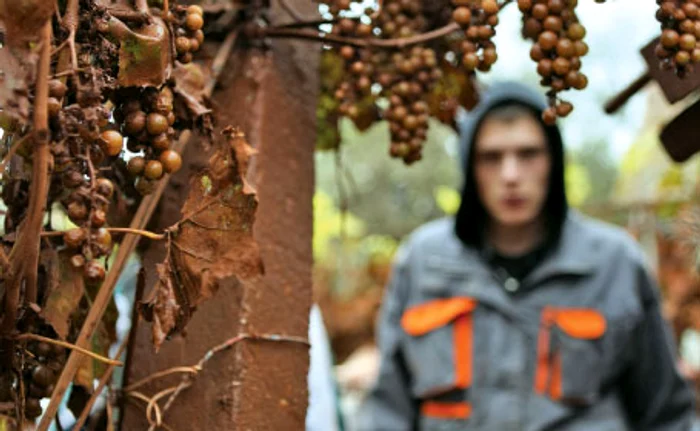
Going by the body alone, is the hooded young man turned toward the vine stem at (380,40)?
yes

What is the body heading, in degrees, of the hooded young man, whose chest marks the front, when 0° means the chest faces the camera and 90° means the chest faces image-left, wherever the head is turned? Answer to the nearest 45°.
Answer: approximately 0°

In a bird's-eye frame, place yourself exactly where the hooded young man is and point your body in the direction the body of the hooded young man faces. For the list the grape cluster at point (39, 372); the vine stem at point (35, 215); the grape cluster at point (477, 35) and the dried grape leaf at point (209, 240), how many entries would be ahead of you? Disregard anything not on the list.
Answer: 4

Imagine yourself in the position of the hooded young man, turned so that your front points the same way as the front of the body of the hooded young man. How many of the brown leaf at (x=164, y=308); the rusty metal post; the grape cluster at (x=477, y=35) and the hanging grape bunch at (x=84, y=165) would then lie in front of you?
4

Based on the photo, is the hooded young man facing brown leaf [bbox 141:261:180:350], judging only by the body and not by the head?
yes

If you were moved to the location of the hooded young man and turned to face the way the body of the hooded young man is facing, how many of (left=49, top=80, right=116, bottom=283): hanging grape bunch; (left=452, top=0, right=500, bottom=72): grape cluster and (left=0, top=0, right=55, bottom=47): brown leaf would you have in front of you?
3

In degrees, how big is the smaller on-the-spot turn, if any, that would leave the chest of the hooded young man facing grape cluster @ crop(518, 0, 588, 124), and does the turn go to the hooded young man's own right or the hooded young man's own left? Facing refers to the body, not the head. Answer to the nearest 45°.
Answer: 0° — they already face it

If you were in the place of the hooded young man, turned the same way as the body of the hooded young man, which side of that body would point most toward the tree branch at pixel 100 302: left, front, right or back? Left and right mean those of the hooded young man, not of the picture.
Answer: front

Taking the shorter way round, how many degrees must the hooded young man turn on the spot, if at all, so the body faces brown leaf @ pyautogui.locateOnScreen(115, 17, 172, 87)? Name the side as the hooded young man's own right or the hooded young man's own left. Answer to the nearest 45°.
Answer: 0° — they already face it

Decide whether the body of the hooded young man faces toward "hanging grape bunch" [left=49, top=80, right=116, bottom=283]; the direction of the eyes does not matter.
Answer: yes

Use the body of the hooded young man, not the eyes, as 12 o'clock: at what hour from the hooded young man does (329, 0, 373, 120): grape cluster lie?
The grape cluster is roughly at 12 o'clock from the hooded young man.

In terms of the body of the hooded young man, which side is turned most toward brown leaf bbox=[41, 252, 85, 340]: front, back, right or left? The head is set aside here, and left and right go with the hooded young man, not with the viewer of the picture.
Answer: front

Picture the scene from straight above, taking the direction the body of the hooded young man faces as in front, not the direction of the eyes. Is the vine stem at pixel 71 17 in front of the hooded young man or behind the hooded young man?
in front
